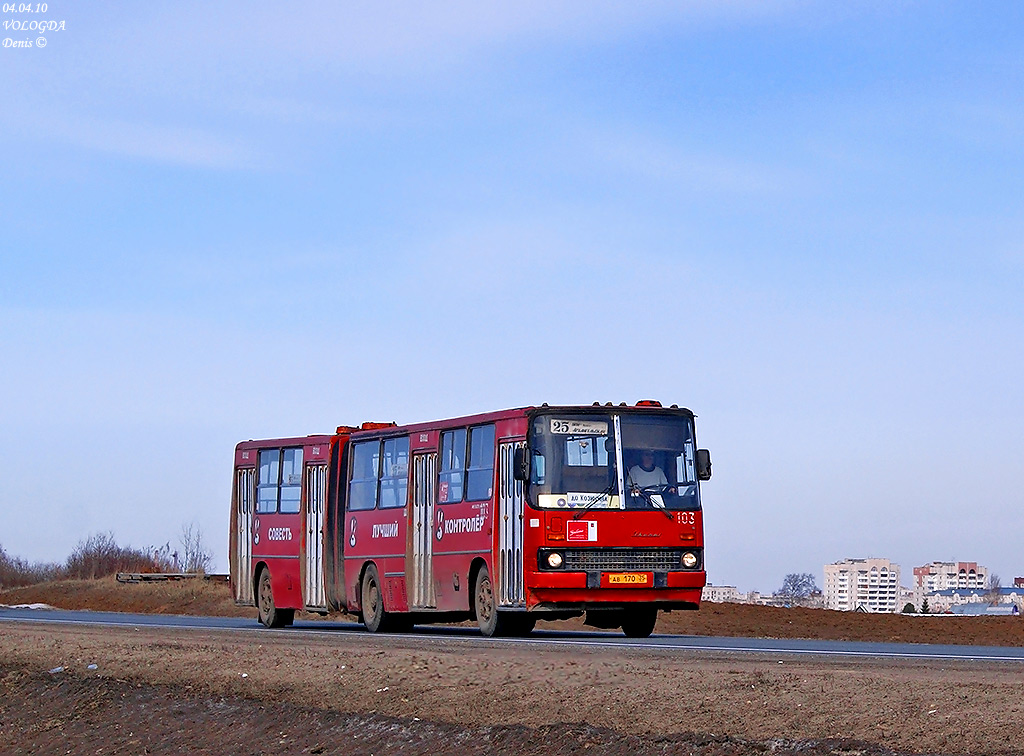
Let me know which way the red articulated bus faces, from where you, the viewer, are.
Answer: facing the viewer and to the right of the viewer
